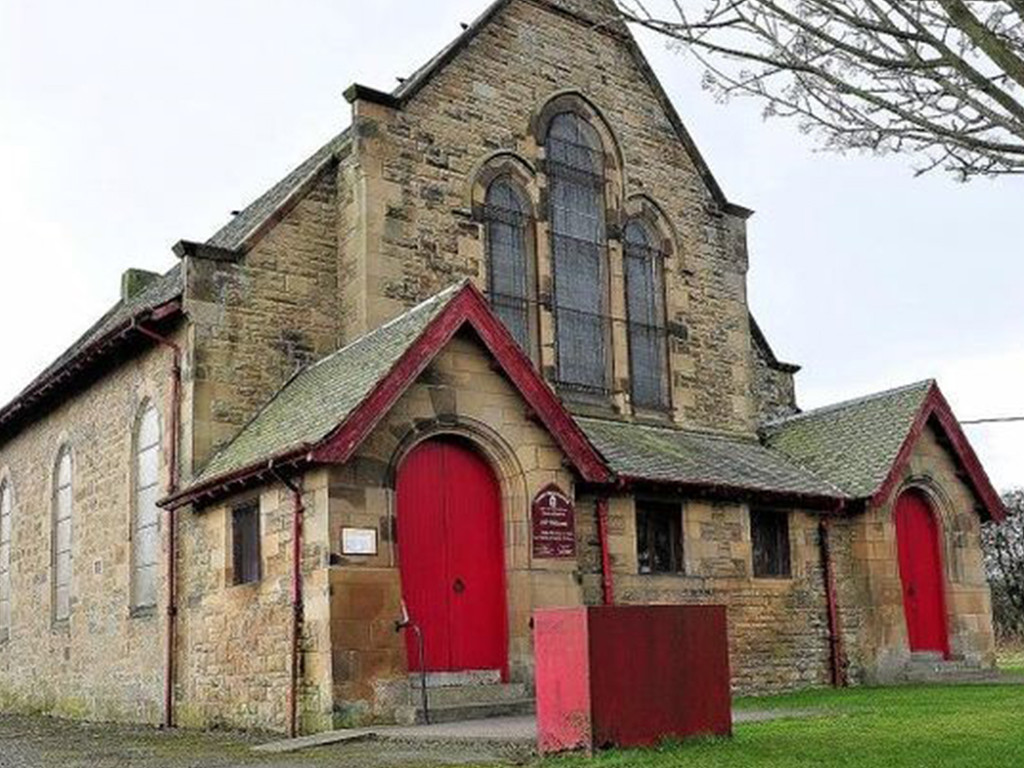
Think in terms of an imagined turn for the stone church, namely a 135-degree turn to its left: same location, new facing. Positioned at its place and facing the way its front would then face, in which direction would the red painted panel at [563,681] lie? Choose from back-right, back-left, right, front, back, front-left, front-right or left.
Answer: back

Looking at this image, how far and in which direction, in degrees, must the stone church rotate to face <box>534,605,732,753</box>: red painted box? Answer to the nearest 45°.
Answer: approximately 45° to its right
